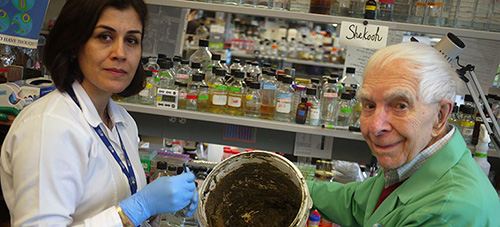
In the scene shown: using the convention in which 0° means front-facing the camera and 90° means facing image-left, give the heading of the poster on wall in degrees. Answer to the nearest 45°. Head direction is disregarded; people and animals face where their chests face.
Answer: approximately 0°

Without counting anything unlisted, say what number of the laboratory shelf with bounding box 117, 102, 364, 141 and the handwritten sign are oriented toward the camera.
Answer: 2

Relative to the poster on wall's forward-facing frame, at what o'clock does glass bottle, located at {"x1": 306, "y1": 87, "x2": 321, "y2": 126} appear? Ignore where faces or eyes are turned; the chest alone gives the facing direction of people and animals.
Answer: The glass bottle is roughly at 10 o'clock from the poster on wall.

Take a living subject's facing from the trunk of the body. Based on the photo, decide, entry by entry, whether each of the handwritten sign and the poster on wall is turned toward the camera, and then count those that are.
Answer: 2

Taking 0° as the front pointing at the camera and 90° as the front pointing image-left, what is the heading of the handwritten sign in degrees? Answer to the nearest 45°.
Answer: approximately 0°

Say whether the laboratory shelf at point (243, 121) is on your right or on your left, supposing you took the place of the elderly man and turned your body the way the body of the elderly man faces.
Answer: on your right

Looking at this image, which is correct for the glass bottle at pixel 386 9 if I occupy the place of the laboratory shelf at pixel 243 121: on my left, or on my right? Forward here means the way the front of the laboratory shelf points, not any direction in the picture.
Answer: on my left

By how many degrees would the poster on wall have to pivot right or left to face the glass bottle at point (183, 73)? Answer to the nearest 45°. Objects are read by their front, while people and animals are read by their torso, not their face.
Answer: approximately 45° to its left

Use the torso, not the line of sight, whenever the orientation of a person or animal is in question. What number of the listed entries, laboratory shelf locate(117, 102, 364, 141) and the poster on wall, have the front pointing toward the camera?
2

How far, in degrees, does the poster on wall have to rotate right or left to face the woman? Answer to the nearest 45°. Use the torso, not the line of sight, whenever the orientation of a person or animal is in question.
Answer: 0° — it already faces them

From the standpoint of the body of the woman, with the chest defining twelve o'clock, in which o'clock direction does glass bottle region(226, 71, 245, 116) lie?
The glass bottle is roughly at 9 o'clock from the woman.

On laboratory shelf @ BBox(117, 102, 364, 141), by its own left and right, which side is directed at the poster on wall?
right

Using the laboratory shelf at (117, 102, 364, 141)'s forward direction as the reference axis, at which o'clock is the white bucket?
The white bucket is roughly at 12 o'clock from the laboratory shelf.

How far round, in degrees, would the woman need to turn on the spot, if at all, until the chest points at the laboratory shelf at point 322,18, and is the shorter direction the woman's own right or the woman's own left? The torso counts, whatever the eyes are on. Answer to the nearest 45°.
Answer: approximately 90° to the woman's own left
